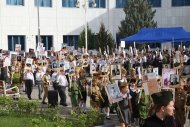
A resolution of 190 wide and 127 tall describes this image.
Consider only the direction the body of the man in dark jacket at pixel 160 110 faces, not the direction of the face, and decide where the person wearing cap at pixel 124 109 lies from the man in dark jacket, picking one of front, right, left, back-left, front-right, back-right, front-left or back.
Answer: left

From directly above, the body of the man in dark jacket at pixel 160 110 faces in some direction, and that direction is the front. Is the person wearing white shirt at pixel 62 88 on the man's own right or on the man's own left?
on the man's own left

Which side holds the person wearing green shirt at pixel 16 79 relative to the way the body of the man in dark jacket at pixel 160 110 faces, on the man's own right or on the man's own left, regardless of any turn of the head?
on the man's own left

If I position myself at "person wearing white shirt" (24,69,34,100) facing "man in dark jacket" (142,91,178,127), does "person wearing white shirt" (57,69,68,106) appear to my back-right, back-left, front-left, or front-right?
front-left
